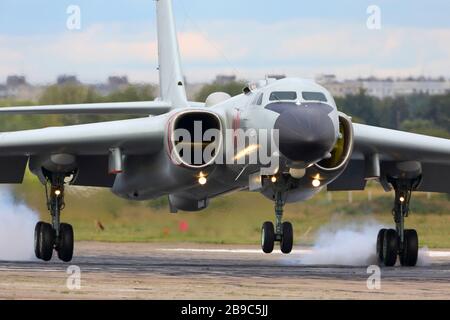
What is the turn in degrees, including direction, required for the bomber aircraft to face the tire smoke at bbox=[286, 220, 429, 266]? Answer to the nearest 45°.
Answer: approximately 135° to its left

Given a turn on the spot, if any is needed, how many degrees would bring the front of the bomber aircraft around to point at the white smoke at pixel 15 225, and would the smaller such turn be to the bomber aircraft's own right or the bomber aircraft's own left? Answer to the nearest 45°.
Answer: approximately 135° to the bomber aircraft's own right

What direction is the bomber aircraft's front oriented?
toward the camera
